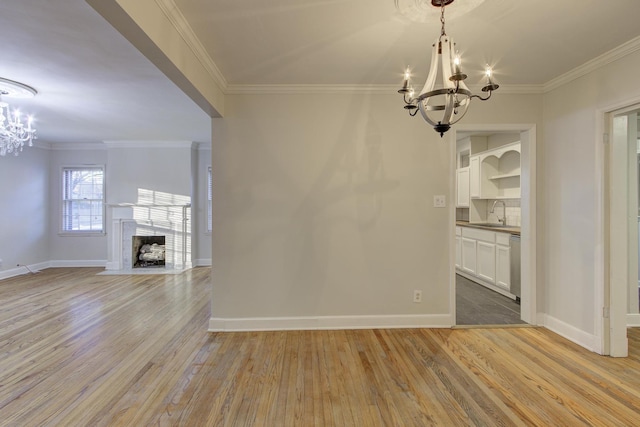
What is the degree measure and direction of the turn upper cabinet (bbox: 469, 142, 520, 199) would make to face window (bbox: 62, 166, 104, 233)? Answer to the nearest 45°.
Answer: approximately 45° to its right

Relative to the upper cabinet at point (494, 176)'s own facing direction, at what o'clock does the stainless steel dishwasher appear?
The stainless steel dishwasher is roughly at 10 o'clock from the upper cabinet.

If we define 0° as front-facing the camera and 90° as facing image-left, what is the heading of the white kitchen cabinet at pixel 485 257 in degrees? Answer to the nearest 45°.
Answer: approximately 45°

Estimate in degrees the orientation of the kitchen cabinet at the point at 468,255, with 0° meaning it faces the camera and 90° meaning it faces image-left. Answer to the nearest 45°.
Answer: approximately 45°

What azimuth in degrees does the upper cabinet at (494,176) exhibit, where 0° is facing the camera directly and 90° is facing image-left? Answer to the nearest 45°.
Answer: approximately 45°
